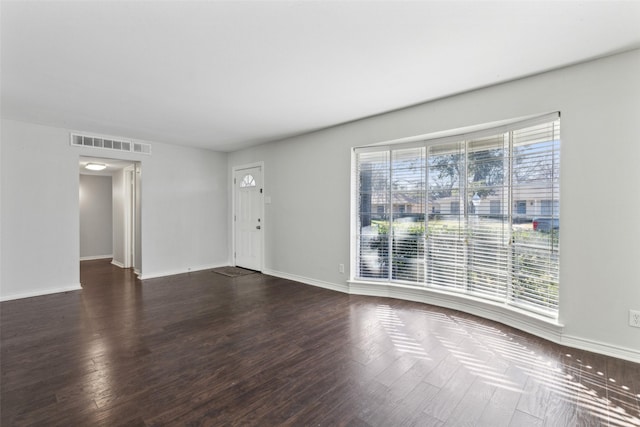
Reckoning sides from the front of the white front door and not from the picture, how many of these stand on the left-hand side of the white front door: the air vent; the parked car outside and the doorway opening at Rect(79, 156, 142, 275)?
1

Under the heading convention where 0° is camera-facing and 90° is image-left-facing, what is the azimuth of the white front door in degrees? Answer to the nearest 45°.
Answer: approximately 45°

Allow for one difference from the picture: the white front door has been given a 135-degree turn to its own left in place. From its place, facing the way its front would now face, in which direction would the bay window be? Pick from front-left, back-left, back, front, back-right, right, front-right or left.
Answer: front-right

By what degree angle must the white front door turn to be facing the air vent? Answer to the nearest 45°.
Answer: approximately 45° to its right

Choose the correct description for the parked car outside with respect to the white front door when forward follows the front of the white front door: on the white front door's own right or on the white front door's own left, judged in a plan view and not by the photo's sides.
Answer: on the white front door's own left

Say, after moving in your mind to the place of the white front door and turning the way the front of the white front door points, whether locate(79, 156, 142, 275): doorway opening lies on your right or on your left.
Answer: on your right
